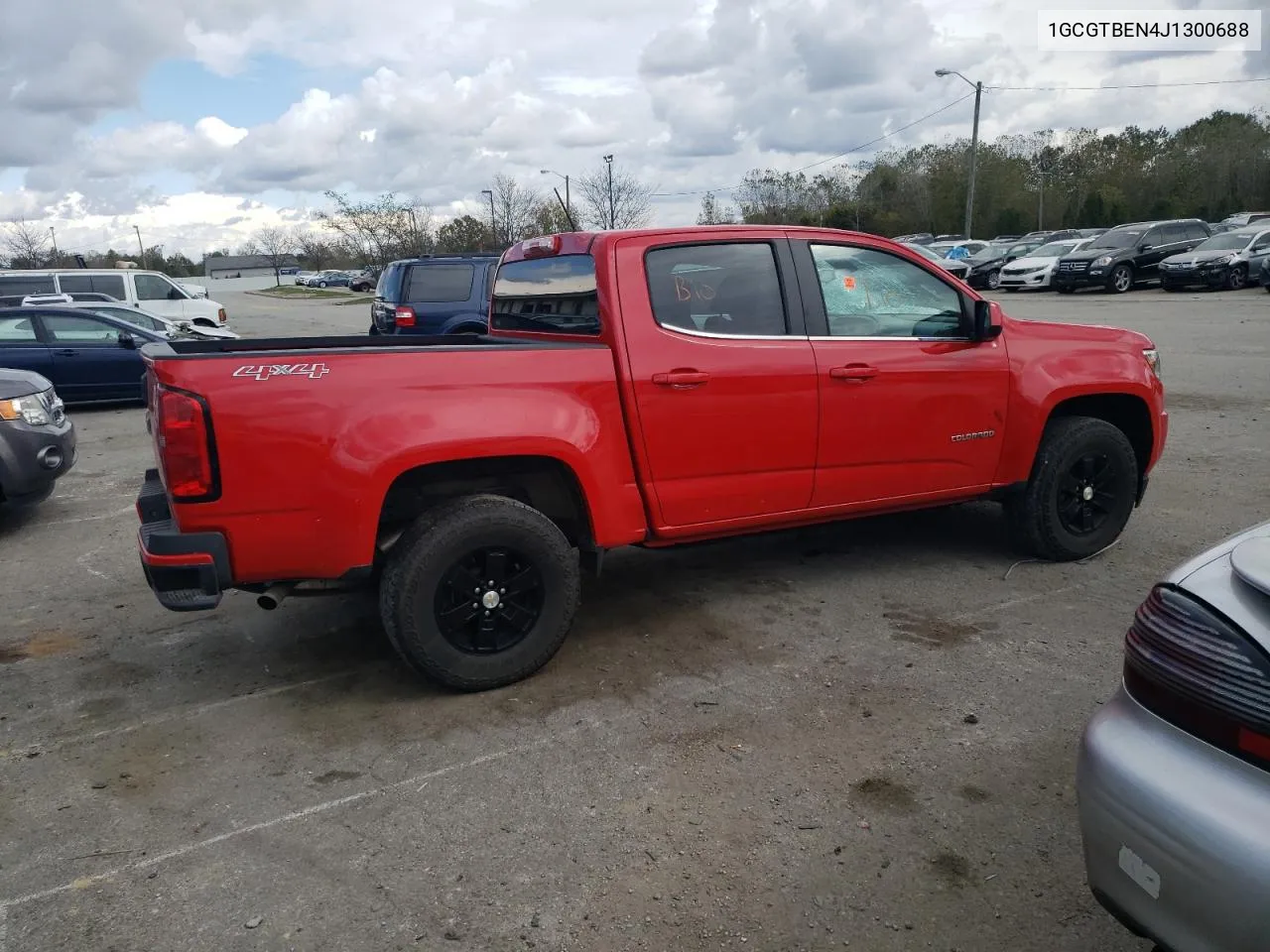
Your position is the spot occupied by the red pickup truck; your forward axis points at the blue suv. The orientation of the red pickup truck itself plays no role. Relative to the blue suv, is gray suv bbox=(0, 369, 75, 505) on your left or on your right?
left

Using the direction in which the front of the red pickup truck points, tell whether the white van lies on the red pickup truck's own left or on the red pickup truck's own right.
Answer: on the red pickup truck's own left

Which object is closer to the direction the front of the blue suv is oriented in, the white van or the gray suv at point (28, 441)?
the white van

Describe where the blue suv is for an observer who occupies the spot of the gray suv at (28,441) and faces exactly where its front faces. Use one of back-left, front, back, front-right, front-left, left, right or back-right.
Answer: left

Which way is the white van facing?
to the viewer's right

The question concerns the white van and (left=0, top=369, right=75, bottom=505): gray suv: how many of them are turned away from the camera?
0

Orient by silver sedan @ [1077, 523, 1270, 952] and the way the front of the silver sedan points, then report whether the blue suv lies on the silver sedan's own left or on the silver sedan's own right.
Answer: on the silver sedan's own left

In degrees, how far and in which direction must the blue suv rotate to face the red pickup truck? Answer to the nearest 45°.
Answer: approximately 135° to its right
